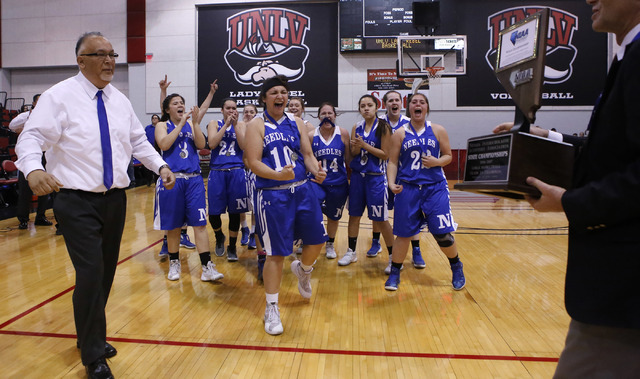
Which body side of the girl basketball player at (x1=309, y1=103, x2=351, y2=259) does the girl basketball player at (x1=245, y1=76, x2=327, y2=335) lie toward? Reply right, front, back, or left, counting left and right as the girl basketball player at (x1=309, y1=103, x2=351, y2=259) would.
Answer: front

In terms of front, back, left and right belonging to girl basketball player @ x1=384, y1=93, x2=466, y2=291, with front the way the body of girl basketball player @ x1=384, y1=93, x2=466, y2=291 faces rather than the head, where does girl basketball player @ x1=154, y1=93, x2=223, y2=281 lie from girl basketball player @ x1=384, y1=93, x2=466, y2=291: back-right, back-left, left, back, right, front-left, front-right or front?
right

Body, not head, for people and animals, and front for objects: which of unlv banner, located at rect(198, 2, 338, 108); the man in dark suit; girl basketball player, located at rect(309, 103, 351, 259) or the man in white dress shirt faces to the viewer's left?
the man in dark suit

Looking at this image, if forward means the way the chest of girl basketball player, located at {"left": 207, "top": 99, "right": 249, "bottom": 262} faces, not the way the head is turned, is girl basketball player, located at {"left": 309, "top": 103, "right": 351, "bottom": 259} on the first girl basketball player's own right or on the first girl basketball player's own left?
on the first girl basketball player's own left

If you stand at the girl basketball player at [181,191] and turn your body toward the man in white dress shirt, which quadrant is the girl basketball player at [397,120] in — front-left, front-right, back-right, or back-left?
back-left

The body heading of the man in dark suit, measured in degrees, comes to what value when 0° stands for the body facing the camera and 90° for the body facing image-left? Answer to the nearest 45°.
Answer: approximately 90°

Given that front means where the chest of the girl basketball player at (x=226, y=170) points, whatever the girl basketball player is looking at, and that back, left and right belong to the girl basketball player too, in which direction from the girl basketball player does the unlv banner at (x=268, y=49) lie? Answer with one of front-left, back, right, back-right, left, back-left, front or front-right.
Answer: back

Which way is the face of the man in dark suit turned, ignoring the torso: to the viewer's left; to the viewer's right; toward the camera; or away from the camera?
to the viewer's left

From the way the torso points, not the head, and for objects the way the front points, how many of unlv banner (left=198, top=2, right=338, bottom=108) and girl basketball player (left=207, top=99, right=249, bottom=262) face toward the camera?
2
